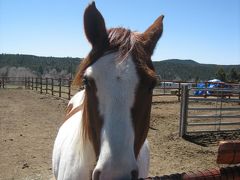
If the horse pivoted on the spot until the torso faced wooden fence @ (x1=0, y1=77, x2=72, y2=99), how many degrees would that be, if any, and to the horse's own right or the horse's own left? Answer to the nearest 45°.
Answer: approximately 180°

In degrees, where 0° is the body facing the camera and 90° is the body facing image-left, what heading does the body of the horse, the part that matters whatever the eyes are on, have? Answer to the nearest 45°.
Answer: approximately 0°
